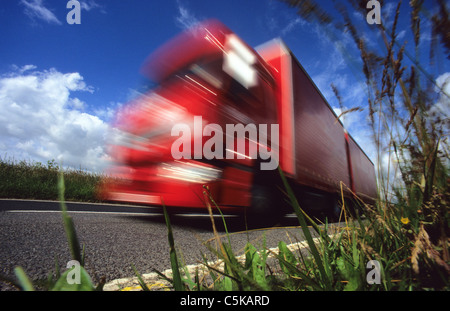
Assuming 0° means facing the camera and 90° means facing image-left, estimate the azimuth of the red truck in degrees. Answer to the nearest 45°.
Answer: approximately 45°
